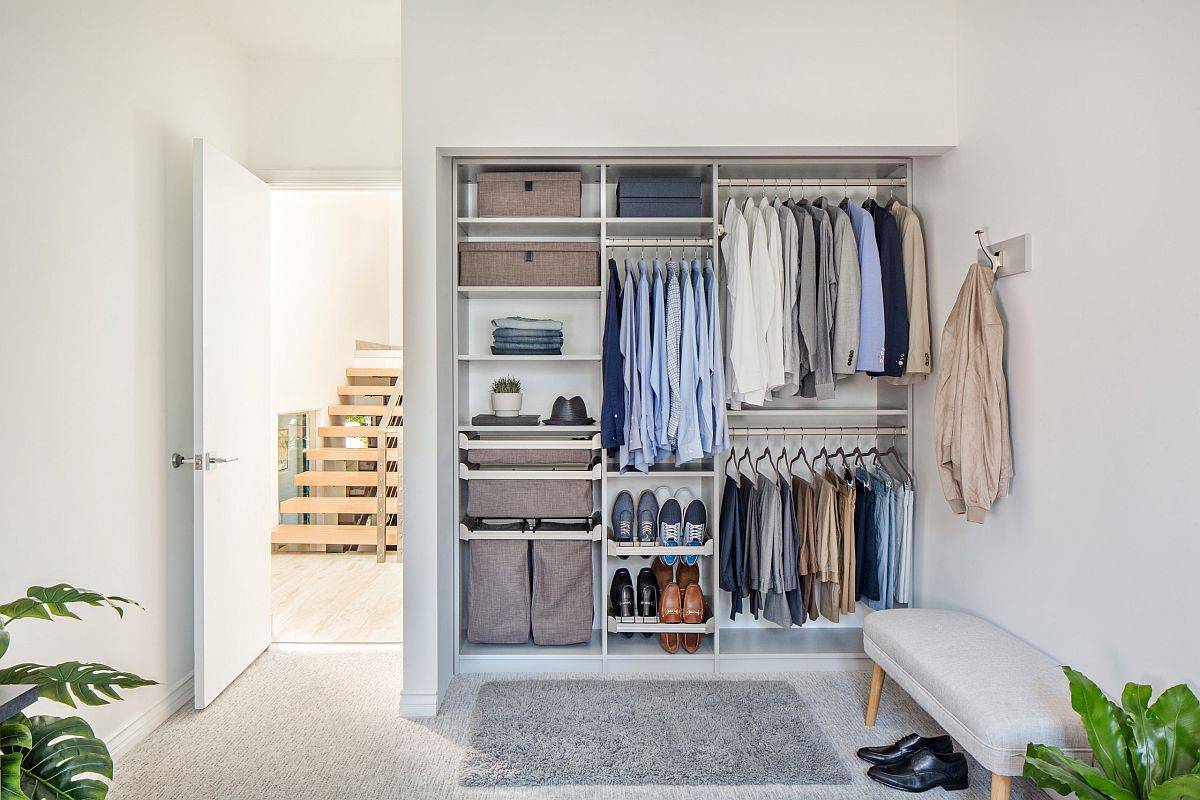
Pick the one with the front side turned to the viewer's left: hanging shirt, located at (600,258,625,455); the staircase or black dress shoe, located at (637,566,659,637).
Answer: the hanging shirt

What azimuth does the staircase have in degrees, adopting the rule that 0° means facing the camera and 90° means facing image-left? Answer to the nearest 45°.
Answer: approximately 0°

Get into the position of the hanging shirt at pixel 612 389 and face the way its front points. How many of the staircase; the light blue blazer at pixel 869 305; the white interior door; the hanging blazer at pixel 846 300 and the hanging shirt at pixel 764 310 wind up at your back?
3

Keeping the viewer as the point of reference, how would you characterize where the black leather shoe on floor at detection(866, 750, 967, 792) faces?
facing to the left of the viewer

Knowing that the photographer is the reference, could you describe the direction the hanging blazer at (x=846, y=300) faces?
facing to the left of the viewer

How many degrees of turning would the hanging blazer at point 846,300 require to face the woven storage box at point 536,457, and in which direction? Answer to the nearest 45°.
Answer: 0° — it already faces it

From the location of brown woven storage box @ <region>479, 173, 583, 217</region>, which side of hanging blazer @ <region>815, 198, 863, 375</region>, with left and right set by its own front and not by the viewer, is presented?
front

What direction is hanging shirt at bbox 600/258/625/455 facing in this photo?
to the viewer's left

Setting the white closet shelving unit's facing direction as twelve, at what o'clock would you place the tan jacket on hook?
The tan jacket on hook is roughly at 10 o'clock from the white closet shelving unit.

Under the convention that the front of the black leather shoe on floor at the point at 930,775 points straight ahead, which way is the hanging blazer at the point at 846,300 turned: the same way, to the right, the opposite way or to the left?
the same way

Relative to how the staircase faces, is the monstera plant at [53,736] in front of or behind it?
in front

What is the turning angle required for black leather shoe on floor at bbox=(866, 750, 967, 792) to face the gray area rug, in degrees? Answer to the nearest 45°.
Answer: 0° — it already faces it
